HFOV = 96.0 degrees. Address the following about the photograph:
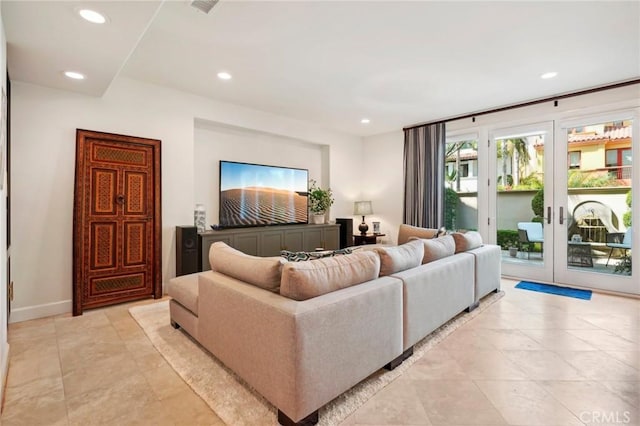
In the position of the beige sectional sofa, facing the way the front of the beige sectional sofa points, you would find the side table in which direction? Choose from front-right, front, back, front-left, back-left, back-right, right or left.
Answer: front-right

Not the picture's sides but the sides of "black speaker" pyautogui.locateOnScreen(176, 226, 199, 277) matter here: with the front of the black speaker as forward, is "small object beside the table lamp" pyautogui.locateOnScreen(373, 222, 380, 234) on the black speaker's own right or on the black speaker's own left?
on the black speaker's own left

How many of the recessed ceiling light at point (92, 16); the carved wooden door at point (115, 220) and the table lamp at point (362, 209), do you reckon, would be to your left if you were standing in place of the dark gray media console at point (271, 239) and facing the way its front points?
1

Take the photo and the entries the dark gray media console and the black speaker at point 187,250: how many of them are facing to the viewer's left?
0

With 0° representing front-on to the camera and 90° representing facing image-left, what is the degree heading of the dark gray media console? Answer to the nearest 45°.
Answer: approximately 315°

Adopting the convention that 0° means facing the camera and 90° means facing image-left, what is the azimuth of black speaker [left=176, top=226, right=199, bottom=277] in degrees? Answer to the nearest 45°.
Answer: approximately 315°

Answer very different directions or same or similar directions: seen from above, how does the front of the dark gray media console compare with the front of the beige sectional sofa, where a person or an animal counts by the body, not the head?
very different directions

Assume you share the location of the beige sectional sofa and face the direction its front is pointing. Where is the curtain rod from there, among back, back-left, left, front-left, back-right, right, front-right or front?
right

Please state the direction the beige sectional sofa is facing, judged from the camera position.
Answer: facing away from the viewer and to the left of the viewer

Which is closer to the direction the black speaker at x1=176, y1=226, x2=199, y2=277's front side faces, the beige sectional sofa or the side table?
the beige sectional sofa
